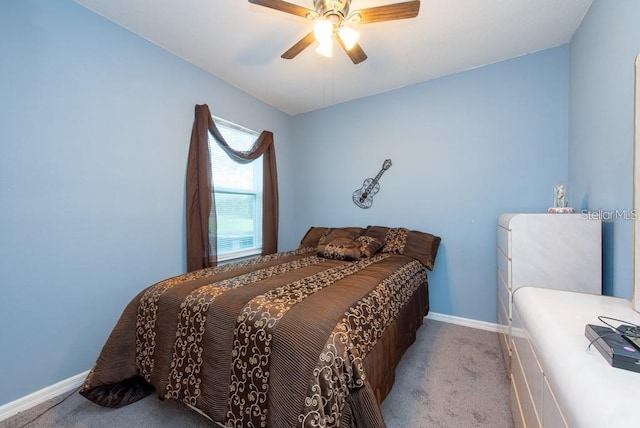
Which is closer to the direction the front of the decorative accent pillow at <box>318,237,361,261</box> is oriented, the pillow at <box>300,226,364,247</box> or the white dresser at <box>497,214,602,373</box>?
the white dresser

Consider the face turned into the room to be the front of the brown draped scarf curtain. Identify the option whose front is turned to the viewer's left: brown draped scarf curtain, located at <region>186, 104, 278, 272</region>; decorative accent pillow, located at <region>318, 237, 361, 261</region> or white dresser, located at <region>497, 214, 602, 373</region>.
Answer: the white dresser

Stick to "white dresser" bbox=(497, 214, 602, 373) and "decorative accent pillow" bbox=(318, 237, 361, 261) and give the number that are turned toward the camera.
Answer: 1

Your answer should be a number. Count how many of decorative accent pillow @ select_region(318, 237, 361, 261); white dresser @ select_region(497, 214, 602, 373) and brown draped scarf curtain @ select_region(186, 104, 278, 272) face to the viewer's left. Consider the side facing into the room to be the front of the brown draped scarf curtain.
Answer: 1

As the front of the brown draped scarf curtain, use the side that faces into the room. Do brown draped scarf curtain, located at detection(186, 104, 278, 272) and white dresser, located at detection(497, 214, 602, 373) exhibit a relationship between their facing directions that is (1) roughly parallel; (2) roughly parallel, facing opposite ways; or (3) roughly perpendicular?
roughly parallel, facing opposite ways

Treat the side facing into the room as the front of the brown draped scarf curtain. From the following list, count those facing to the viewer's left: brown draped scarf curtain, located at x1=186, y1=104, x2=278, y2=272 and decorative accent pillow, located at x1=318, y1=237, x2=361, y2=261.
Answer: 0

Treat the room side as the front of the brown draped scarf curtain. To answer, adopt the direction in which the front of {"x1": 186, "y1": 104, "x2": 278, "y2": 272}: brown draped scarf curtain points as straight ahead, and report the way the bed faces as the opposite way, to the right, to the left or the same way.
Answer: to the right

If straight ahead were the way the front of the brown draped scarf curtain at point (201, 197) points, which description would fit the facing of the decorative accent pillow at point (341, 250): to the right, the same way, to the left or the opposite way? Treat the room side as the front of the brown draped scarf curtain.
to the right

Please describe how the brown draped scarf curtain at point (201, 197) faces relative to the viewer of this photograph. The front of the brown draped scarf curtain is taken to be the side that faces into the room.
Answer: facing the viewer and to the right of the viewer

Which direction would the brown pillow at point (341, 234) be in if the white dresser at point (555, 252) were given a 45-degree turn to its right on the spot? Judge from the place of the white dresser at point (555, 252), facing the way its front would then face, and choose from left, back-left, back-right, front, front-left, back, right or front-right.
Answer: front-left

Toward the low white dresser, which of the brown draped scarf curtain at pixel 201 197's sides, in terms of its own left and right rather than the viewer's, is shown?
front

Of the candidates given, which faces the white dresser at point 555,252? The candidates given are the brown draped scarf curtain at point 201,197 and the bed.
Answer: the brown draped scarf curtain

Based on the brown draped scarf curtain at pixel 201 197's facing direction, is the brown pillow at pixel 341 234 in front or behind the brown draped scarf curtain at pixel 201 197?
in front

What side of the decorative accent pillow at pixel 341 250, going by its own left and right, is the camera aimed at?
front

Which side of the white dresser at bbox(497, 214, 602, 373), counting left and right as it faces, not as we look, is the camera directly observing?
left

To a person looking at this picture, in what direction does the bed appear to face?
facing the viewer and to the left of the viewer
